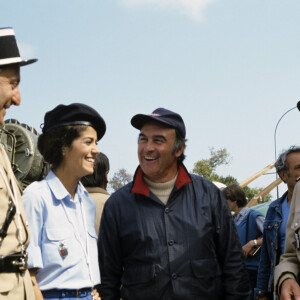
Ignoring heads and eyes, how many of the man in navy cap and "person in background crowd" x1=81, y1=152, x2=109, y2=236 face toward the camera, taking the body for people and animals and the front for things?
1

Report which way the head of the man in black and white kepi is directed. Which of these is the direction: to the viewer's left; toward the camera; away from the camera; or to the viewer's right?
to the viewer's right

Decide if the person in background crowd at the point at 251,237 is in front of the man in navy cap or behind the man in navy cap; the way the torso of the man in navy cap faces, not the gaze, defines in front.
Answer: behind

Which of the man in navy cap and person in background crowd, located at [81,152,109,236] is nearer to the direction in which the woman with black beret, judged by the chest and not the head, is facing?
the man in navy cap

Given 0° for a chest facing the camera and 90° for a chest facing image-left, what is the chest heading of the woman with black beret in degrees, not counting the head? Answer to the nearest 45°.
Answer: approximately 315°

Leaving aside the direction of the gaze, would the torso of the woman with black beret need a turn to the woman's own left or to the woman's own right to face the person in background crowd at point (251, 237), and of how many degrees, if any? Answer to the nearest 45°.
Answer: approximately 90° to the woman's own left

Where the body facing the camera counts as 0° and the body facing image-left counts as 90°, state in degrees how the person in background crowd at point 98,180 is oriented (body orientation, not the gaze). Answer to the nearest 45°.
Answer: approximately 180°

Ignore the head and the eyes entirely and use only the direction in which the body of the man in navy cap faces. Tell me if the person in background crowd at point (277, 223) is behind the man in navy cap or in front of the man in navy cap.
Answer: behind

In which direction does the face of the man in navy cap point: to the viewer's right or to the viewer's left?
to the viewer's left

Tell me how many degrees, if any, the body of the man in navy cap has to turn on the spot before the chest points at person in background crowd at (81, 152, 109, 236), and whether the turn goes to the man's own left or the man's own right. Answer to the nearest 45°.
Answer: approximately 135° to the man's own right
